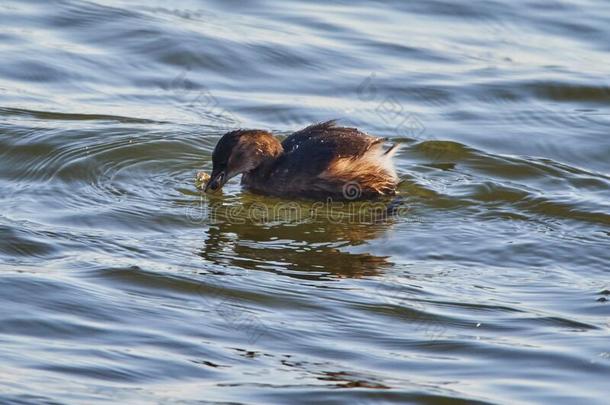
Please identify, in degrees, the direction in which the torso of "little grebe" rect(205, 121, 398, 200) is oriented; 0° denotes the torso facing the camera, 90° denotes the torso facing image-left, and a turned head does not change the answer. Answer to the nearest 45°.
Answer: approximately 90°
